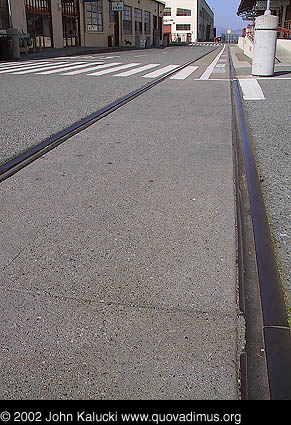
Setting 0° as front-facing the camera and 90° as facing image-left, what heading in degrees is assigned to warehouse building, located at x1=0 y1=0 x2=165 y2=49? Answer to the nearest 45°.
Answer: approximately 315°

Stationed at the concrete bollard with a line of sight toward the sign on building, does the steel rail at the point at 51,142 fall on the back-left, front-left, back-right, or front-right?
back-left

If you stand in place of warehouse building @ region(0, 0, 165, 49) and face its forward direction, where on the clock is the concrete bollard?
The concrete bollard is roughly at 1 o'clock from the warehouse building.
